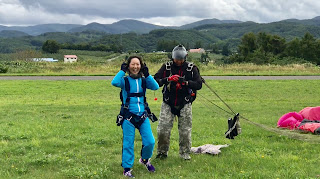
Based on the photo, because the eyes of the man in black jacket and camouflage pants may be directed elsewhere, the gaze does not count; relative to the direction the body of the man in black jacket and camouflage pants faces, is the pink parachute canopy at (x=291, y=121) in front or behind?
behind

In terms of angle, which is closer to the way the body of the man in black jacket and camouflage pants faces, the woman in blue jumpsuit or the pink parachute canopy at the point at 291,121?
the woman in blue jumpsuit

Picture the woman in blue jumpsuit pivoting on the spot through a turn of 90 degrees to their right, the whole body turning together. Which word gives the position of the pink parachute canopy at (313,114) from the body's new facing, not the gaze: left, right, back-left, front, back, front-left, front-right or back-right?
back-right

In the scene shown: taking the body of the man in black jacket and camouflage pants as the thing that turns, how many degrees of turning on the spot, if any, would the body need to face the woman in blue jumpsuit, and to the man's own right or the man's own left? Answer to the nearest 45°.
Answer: approximately 45° to the man's own right

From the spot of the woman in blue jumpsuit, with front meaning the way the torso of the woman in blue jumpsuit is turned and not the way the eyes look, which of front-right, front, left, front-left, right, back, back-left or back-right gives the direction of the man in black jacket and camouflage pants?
back-left

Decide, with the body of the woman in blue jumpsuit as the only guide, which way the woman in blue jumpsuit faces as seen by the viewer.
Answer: toward the camera

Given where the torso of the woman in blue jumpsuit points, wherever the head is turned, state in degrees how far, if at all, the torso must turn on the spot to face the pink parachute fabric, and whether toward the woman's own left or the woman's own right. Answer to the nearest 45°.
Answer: approximately 135° to the woman's own left

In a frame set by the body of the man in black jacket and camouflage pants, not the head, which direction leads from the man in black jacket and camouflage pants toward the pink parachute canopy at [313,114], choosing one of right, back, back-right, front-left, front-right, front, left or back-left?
back-left

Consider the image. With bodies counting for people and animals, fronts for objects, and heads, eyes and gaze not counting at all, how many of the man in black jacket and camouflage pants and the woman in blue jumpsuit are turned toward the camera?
2

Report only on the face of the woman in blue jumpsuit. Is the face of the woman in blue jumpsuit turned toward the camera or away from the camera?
toward the camera

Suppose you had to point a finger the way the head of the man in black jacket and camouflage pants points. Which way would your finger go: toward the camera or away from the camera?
toward the camera

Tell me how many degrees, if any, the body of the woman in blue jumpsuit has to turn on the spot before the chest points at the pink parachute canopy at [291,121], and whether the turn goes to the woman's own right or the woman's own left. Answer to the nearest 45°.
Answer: approximately 135° to the woman's own left

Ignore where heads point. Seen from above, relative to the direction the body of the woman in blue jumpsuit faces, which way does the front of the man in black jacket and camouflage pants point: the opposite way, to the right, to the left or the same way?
the same way

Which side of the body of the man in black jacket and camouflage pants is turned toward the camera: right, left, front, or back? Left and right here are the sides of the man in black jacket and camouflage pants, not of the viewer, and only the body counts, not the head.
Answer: front
